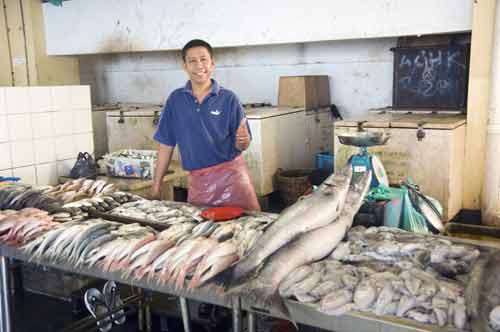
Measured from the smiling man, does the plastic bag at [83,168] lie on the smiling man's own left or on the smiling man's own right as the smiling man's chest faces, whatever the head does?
on the smiling man's own right

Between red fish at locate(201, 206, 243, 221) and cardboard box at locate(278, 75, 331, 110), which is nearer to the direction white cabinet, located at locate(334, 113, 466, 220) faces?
the red fish

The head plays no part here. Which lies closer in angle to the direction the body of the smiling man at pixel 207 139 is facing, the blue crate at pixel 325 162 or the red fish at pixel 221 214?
the red fish

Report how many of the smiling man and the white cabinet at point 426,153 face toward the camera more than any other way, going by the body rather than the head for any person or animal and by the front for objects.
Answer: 2

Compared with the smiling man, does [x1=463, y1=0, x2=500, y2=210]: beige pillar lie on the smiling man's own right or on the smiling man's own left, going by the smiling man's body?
on the smiling man's own left

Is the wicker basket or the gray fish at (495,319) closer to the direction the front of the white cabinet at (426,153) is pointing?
the gray fish

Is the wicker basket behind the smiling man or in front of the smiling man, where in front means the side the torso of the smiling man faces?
behind

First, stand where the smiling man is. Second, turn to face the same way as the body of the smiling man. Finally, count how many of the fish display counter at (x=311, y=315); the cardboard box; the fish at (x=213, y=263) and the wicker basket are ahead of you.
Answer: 2

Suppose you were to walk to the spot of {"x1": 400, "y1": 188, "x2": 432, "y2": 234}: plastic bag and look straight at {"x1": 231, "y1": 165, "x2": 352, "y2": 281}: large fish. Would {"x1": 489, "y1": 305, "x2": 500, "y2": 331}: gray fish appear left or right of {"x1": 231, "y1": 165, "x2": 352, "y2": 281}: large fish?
left

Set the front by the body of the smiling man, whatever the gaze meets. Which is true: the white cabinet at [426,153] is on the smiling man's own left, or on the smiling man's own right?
on the smiling man's own left

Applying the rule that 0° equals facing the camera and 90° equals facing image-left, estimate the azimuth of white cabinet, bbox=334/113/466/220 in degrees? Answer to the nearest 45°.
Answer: approximately 0°

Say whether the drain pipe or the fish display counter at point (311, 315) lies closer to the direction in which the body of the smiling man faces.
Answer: the fish display counter
